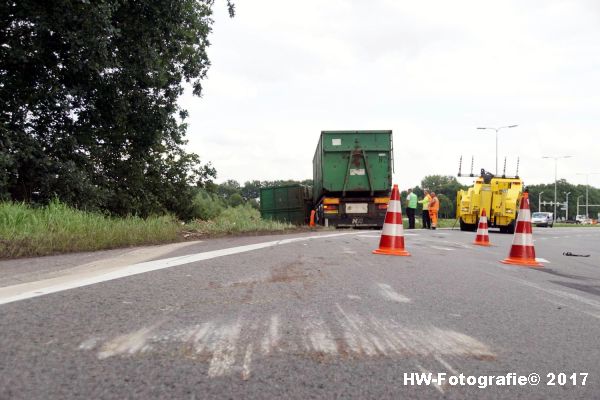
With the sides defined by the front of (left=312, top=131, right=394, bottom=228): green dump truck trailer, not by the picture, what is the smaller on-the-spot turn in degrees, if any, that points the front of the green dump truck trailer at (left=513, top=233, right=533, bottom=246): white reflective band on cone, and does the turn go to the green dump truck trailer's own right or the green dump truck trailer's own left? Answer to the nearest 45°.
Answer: approximately 180°

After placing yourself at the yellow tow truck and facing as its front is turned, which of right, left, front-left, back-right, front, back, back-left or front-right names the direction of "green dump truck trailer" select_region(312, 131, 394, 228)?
back-left

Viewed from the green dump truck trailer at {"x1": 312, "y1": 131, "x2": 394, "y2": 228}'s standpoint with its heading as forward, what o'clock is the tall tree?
The tall tree is roughly at 7 o'clock from the green dump truck trailer.

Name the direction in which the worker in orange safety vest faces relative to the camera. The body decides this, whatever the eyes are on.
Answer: to the viewer's left

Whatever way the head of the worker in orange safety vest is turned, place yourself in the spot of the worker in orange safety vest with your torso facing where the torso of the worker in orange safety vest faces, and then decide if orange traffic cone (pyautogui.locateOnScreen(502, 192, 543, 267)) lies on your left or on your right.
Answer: on your left

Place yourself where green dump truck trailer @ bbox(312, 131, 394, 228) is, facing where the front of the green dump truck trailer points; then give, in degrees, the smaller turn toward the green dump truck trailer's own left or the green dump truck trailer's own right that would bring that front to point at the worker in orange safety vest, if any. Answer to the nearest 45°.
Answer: approximately 45° to the green dump truck trailer's own right

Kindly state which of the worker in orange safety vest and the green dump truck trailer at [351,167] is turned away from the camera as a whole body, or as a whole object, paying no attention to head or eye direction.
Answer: the green dump truck trailer

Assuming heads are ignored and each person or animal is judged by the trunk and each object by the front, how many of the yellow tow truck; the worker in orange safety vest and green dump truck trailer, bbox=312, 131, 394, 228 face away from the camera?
2

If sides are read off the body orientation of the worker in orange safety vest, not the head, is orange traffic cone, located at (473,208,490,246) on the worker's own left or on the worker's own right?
on the worker's own left

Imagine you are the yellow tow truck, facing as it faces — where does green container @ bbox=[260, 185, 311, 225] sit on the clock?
The green container is roughly at 9 o'clock from the yellow tow truck.

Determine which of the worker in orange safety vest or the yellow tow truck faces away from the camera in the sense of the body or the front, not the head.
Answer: the yellow tow truck

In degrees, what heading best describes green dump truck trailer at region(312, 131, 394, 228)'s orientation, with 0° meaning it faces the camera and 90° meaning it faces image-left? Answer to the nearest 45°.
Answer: approximately 180°

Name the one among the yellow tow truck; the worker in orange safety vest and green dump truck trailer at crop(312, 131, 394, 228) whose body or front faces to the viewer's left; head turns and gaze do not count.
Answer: the worker in orange safety vest

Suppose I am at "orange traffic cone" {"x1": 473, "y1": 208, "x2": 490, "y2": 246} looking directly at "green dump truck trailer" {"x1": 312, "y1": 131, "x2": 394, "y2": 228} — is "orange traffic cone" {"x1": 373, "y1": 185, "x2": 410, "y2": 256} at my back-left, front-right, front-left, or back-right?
back-left
